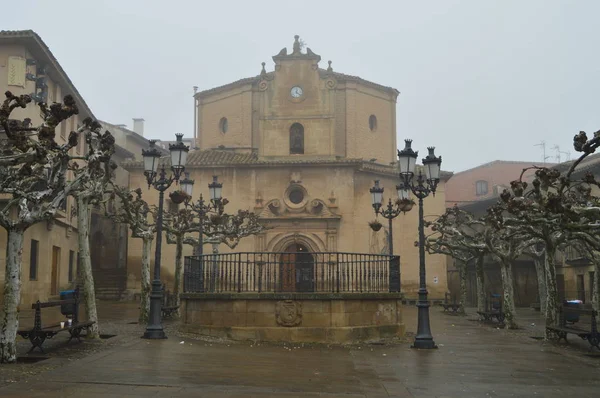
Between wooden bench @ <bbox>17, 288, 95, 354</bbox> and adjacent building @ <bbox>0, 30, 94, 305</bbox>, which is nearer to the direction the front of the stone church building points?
the wooden bench

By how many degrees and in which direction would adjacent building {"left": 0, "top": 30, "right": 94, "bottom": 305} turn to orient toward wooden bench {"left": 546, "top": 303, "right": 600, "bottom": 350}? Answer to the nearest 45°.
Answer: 0° — it already faces it

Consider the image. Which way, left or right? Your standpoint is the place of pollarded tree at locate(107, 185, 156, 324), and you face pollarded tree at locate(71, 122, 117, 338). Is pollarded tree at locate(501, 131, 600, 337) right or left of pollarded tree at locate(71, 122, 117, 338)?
left

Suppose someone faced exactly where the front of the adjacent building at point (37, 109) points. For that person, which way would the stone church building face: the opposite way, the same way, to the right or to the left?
to the right

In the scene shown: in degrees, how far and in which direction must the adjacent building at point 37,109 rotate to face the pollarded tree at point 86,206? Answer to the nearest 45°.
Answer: approximately 45° to its right

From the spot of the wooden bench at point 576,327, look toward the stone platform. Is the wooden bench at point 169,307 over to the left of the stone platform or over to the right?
right

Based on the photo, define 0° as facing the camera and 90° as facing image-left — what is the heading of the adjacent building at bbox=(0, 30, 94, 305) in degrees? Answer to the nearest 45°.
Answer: approximately 315°
